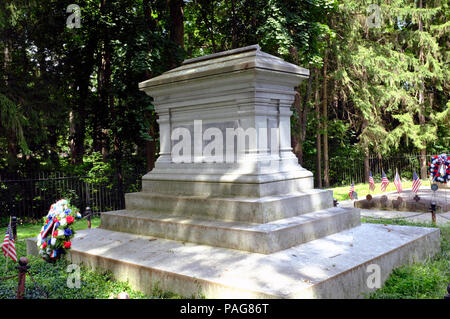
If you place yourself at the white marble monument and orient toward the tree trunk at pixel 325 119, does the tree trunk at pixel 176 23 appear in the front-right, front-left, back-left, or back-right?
front-left

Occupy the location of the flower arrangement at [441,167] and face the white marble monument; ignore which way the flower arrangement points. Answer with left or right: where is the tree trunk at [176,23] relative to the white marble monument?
right

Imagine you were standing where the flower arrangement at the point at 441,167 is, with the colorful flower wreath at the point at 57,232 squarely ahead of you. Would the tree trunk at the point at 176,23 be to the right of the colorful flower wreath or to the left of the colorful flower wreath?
right

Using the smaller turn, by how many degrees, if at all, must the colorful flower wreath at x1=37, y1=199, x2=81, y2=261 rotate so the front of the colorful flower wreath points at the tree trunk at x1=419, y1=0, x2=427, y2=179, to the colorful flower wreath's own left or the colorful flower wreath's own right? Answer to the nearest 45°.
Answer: approximately 180°

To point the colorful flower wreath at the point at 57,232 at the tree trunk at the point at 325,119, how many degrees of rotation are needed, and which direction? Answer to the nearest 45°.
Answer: approximately 180°

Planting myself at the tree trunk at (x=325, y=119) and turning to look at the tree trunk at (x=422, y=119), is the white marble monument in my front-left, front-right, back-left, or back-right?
back-right

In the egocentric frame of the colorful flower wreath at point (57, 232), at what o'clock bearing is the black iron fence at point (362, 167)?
The black iron fence is roughly at 6 o'clock from the colorful flower wreath.

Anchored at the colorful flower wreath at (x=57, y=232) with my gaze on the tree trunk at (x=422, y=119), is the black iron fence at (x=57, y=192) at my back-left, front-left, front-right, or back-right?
front-left

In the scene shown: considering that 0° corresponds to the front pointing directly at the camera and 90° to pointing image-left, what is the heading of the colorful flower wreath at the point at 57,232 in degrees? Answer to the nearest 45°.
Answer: approximately 45°
